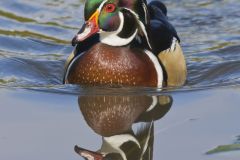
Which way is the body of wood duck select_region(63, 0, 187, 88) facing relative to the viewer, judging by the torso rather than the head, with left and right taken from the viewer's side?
facing the viewer and to the left of the viewer
